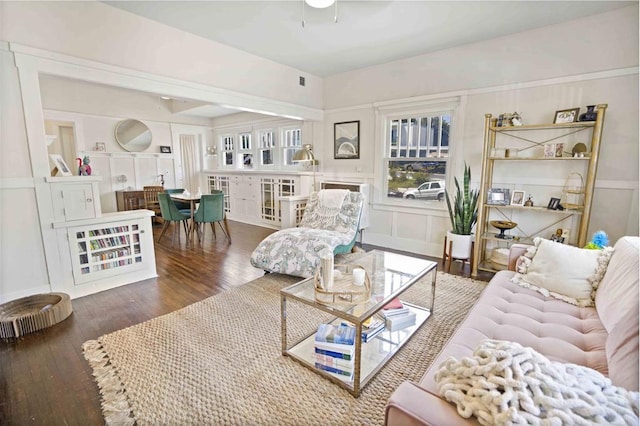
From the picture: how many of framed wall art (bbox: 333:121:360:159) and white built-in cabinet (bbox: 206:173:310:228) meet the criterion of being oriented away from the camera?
0

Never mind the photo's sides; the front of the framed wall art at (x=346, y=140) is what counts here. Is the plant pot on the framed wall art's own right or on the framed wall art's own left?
on the framed wall art's own left

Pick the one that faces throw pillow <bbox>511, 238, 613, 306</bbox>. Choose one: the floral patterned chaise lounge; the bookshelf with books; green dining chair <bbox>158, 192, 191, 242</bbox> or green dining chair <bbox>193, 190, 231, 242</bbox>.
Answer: the bookshelf with books

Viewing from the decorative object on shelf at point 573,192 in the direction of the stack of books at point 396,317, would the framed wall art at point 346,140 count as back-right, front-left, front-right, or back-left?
front-right

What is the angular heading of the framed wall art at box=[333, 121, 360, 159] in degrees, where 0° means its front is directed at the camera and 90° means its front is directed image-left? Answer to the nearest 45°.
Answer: approximately 45°

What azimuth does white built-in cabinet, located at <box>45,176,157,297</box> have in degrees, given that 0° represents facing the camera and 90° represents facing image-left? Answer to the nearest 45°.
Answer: approximately 315°

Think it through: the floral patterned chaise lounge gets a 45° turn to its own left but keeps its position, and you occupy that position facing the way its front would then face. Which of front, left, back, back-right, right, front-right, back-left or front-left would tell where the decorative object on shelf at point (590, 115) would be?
left

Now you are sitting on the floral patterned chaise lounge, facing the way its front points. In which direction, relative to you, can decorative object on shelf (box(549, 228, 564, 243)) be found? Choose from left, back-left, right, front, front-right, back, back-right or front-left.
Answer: back-left

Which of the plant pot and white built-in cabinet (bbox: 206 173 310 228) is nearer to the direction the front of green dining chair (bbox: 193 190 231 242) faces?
the white built-in cabinet

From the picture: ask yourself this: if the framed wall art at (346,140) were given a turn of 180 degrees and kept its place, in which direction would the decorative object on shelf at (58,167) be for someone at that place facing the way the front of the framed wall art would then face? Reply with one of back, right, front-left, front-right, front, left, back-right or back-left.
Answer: back

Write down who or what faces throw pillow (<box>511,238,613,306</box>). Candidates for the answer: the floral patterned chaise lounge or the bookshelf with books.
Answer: the bookshelf with books

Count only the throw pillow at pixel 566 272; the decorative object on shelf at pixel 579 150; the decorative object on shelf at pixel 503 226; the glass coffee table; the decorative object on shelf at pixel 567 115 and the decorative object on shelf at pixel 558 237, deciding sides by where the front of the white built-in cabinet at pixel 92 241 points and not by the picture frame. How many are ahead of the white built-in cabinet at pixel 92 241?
6

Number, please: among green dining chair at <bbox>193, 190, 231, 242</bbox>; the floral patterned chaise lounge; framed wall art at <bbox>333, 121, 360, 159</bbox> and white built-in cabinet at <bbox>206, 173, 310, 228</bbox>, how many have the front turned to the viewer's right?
0

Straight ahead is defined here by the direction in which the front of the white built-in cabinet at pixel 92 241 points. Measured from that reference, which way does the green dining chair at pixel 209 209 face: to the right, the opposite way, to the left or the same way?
the opposite way

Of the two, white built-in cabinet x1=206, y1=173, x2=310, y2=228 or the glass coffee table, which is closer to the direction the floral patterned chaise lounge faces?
the glass coffee table
